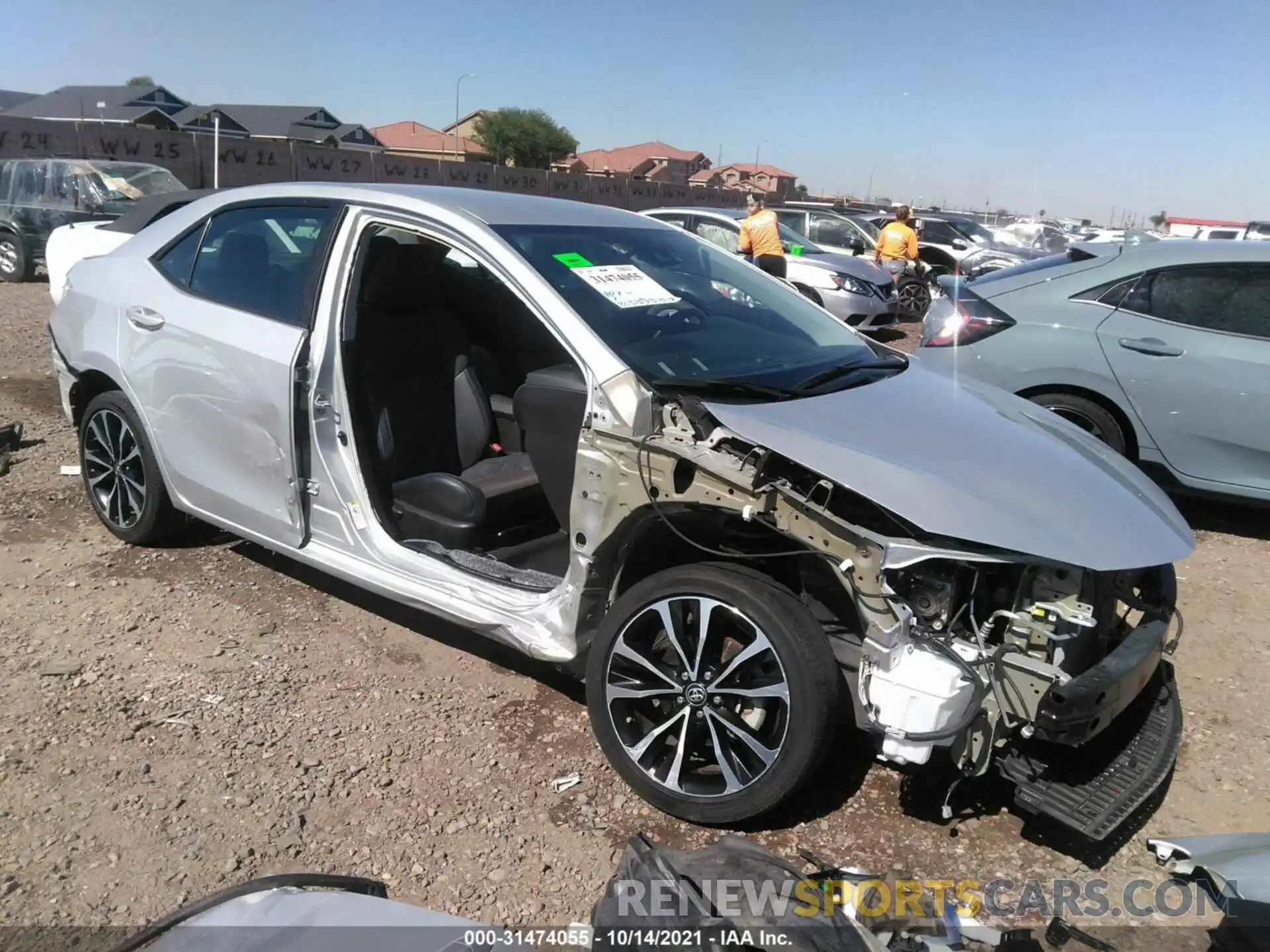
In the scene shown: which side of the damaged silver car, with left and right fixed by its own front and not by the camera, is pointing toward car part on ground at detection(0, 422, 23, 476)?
back

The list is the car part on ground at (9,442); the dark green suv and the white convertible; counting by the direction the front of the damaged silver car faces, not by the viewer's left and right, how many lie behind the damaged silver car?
3

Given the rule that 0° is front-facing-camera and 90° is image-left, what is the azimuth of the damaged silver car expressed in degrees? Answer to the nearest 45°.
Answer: approximately 315°

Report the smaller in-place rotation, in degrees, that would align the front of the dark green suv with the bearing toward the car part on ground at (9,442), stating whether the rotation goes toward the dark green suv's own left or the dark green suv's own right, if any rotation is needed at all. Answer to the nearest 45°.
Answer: approximately 45° to the dark green suv's own right

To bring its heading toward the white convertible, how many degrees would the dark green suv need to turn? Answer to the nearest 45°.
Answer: approximately 45° to its right

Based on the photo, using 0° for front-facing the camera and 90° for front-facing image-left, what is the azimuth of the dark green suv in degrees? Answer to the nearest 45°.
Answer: approximately 315°

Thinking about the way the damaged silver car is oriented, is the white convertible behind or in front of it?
behind

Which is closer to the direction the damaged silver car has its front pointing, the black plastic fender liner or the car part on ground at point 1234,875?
the car part on ground
